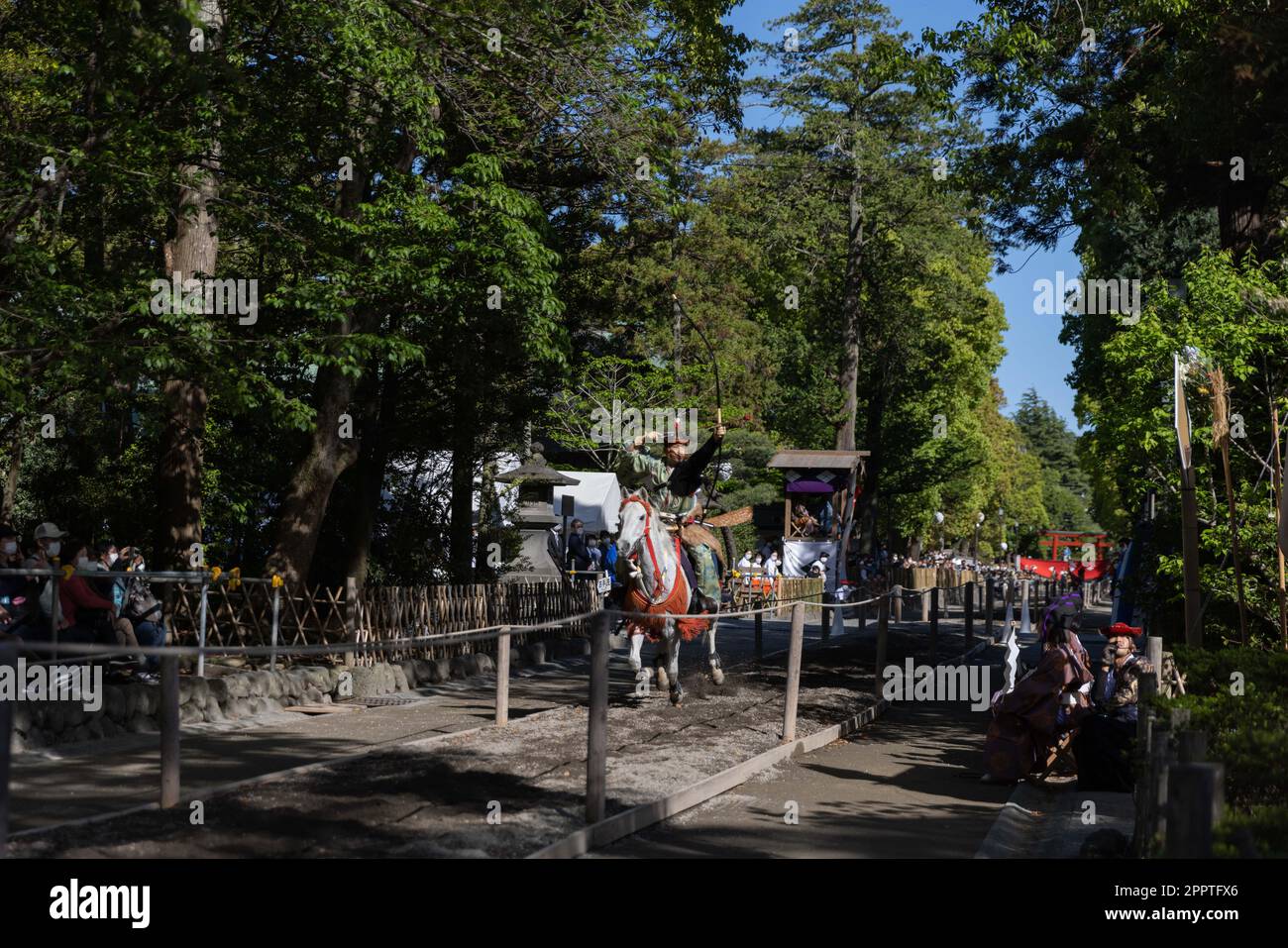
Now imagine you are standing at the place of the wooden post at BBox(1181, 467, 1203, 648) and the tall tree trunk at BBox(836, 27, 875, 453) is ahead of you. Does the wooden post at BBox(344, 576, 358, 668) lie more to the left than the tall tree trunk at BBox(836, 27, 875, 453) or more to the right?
left

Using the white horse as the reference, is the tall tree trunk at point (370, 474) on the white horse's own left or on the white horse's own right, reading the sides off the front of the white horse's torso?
on the white horse's own right

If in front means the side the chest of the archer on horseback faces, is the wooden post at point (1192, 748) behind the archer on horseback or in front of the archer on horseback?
in front

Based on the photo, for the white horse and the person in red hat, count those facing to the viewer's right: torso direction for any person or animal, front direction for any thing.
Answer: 0

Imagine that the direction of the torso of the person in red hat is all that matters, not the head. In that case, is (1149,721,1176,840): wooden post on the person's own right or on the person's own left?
on the person's own left

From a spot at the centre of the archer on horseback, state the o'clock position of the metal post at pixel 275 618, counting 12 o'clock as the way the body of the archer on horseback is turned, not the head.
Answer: The metal post is roughly at 3 o'clock from the archer on horseback.

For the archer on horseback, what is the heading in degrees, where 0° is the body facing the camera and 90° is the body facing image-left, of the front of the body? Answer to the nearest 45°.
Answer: approximately 0°

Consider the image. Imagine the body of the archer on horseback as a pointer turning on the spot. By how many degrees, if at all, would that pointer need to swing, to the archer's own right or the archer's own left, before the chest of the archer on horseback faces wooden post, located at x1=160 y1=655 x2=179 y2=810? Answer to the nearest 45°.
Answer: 0° — they already face it

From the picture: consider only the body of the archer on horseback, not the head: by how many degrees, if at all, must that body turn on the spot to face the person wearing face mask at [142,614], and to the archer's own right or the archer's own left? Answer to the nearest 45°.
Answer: approximately 90° to the archer's own right
